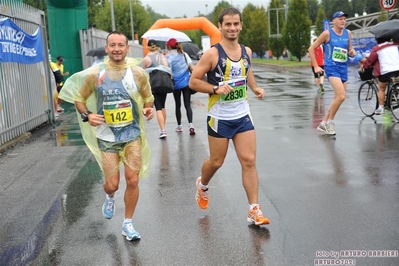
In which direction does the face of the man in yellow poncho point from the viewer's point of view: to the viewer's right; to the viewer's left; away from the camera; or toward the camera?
toward the camera

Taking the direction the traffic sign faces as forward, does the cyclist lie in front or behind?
in front

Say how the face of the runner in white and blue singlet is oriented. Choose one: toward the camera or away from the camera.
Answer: toward the camera

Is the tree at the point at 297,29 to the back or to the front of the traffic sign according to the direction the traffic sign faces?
to the back

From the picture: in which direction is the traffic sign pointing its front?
toward the camera

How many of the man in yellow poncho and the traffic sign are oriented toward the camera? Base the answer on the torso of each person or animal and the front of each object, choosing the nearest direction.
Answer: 2

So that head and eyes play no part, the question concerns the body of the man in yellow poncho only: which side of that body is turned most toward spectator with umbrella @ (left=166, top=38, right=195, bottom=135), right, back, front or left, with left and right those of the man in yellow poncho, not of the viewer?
back

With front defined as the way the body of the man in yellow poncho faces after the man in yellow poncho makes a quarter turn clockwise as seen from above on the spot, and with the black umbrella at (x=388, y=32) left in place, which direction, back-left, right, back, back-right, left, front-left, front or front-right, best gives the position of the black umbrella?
back-right

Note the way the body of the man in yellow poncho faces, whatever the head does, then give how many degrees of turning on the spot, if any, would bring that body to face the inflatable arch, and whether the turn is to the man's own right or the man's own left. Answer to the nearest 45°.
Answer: approximately 180°

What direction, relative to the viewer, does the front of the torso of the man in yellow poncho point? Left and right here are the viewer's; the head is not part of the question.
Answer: facing the viewer

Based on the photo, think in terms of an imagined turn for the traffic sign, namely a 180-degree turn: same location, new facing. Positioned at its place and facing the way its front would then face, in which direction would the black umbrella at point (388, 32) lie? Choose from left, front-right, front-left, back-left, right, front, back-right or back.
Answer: back

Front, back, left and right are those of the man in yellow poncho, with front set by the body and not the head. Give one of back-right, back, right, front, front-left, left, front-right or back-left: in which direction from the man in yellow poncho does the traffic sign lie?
back-left

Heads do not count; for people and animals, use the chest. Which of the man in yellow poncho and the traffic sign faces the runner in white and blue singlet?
the traffic sign

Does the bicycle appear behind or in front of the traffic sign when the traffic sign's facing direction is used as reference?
in front

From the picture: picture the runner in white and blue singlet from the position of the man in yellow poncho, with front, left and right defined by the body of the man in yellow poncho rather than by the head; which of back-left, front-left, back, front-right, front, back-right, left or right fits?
left
